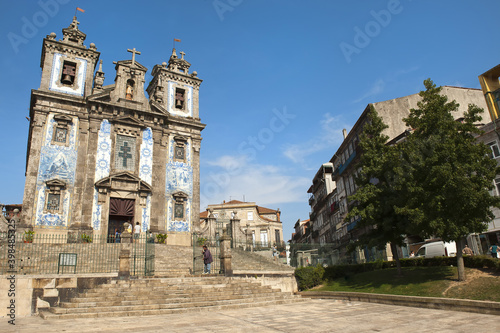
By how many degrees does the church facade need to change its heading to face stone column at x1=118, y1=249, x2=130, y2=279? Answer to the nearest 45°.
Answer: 0° — it already faces it

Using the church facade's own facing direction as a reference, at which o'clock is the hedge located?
The hedge is roughly at 10 o'clock from the church facade.

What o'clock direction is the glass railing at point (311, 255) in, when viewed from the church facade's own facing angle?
The glass railing is roughly at 10 o'clock from the church facade.

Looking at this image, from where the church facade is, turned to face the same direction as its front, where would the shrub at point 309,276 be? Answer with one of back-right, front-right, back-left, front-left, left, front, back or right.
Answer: front-left

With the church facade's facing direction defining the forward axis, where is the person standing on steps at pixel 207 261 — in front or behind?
in front

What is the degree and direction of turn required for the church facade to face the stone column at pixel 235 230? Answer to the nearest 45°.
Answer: approximately 90° to its left

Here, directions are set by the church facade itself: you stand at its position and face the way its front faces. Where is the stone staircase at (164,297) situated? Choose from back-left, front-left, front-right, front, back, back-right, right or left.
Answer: front

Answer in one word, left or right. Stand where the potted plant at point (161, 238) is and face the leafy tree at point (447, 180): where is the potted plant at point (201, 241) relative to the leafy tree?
left

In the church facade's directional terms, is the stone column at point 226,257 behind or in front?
in front

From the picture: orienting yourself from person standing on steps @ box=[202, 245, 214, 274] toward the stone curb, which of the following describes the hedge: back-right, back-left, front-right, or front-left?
front-left

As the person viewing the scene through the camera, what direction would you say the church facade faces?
facing the viewer
